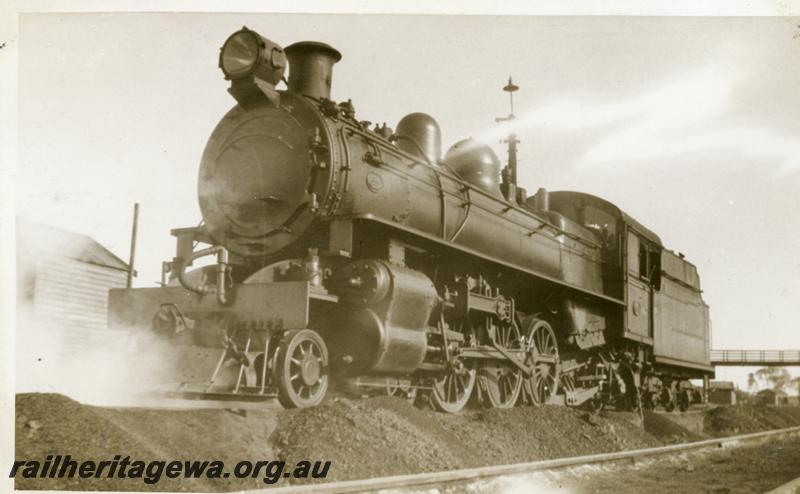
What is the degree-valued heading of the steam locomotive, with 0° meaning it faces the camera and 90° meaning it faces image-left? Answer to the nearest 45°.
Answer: approximately 45°

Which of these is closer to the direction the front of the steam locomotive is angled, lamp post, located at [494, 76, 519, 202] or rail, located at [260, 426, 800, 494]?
the rail
